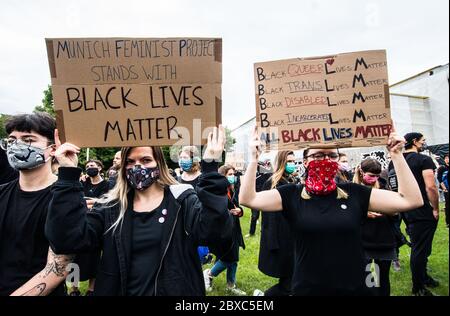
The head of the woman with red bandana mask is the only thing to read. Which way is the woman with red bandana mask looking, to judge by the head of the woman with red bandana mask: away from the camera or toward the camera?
toward the camera

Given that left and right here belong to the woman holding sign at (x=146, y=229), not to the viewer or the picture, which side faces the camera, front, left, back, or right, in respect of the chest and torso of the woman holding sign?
front

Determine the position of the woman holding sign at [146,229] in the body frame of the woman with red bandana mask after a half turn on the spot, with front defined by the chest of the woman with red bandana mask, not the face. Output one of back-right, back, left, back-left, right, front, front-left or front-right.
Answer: back-left

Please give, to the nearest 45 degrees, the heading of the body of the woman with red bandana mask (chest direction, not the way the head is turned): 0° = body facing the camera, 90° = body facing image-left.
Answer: approximately 0°
